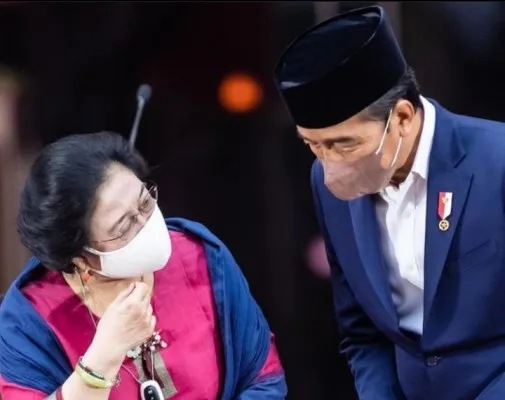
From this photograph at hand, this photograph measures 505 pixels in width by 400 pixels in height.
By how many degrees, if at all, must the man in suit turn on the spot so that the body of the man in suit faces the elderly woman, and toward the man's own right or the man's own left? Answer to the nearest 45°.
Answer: approximately 45° to the man's own right

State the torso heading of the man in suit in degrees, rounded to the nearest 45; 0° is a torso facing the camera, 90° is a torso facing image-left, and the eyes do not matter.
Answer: approximately 45°
